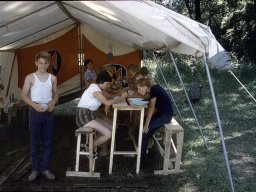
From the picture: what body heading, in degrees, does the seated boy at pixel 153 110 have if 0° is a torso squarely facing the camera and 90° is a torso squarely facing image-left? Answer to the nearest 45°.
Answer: approximately 90°

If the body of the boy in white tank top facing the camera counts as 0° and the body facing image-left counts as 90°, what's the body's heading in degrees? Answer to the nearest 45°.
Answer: approximately 0°

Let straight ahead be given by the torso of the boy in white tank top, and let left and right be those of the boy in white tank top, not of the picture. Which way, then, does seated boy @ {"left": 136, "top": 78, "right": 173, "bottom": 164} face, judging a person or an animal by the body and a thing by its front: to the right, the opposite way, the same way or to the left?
to the right
